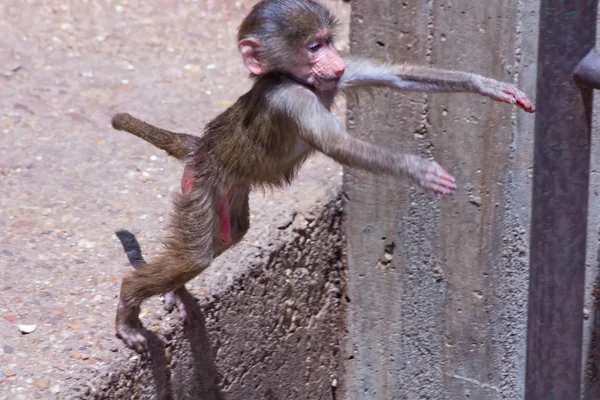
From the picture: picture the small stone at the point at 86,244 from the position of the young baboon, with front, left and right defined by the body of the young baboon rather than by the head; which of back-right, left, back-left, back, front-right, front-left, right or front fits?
back-left

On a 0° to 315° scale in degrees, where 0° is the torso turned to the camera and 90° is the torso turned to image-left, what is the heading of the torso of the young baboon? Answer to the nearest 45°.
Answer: approximately 270°

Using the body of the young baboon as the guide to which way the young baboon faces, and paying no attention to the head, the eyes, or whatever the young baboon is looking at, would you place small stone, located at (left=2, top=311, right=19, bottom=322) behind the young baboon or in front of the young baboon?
behind

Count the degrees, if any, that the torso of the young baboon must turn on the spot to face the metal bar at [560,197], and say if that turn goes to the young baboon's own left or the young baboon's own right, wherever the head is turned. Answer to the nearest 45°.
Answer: approximately 45° to the young baboon's own right

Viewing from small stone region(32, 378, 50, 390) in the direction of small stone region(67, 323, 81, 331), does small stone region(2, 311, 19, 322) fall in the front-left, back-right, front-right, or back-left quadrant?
front-left

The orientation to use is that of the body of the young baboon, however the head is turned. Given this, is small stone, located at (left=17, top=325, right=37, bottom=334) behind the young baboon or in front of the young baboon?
behind
